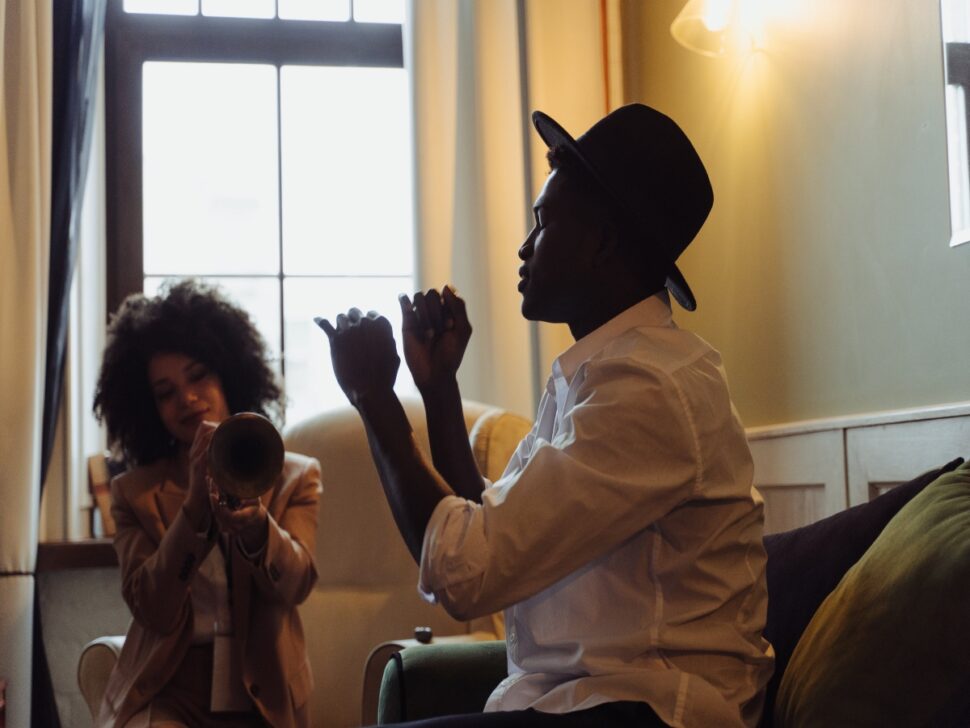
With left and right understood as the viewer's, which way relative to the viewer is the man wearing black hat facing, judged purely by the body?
facing to the left of the viewer

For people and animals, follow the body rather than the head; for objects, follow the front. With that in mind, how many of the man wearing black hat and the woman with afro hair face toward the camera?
1

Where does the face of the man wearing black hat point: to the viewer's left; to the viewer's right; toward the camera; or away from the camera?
to the viewer's left

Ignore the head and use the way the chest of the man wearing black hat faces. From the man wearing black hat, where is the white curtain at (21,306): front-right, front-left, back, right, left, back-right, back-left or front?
front-right

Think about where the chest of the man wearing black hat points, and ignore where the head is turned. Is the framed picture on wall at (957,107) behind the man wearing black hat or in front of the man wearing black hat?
behind

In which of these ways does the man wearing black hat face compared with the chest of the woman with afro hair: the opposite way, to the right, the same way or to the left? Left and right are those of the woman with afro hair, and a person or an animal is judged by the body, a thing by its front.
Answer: to the right

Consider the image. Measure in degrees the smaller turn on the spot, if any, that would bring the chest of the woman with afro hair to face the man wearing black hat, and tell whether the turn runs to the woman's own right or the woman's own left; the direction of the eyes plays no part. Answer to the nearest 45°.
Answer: approximately 45° to the woman's own left

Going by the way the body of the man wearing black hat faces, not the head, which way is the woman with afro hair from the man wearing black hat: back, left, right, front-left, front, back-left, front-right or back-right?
front-right

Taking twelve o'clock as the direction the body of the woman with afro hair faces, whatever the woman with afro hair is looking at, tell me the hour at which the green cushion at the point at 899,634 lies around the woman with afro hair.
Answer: The green cushion is roughly at 11 o'clock from the woman with afro hair.

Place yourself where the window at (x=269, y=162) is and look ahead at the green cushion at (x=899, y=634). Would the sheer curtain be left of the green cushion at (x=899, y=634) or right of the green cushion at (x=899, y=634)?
left
